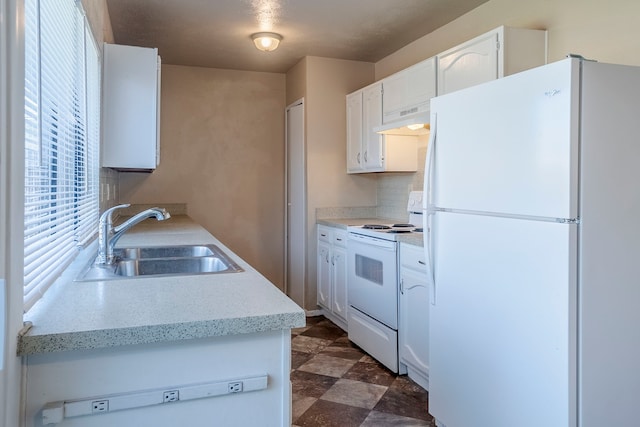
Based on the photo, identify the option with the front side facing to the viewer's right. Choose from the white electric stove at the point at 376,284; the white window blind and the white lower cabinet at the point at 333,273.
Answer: the white window blind

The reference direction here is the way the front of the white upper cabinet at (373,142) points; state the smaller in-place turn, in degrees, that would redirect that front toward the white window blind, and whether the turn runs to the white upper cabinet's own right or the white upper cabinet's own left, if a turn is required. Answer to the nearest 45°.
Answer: approximately 45° to the white upper cabinet's own left

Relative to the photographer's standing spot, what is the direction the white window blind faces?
facing to the right of the viewer

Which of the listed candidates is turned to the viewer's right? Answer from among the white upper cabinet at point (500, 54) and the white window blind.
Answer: the white window blind

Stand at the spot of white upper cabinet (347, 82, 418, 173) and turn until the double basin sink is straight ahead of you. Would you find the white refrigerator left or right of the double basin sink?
left

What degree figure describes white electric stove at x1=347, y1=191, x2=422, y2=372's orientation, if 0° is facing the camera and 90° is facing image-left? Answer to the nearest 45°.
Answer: approximately 45°
